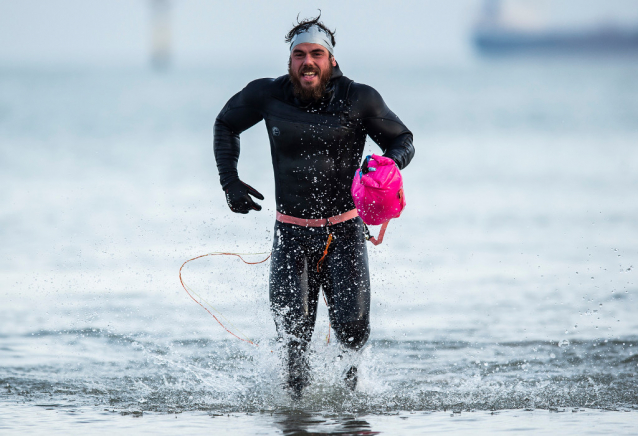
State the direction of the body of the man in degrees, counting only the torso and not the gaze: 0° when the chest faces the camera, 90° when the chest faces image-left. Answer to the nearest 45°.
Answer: approximately 0°
